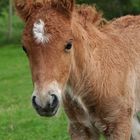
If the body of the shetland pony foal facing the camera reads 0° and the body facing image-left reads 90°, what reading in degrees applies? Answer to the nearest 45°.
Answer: approximately 45°
